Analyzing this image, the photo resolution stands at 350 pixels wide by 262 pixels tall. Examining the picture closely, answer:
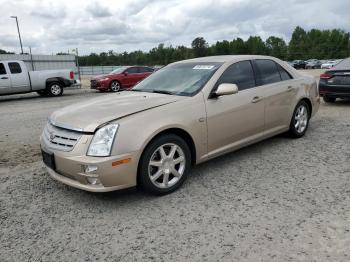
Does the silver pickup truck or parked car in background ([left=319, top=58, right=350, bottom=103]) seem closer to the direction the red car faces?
the silver pickup truck

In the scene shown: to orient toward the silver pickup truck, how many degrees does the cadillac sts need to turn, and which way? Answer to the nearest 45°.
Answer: approximately 90° to its right

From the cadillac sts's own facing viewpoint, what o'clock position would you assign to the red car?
The red car is roughly at 4 o'clock from the cadillac sts.

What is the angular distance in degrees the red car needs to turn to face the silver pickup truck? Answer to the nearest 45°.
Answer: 0° — it already faces it

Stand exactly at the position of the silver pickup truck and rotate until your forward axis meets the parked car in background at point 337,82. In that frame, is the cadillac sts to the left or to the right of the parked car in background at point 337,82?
right

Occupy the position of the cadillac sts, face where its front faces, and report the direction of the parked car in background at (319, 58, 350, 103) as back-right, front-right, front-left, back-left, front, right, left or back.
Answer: back

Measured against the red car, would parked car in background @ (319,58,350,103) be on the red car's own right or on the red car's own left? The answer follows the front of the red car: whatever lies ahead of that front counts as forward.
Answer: on the red car's own left

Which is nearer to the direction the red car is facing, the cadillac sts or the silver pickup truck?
the silver pickup truck

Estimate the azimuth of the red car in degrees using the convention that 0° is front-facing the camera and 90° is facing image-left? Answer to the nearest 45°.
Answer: approximately 45°
